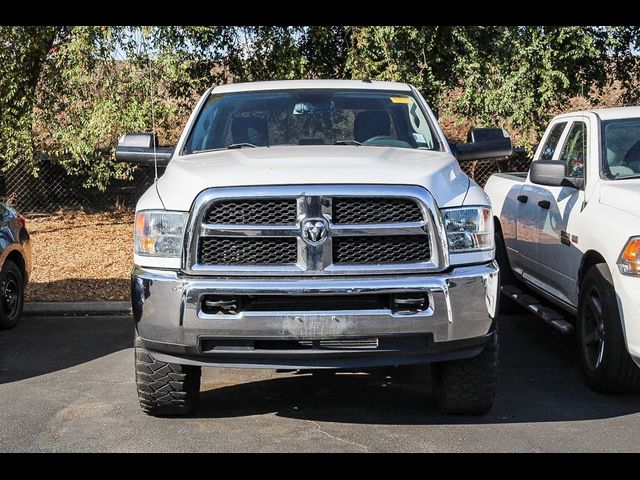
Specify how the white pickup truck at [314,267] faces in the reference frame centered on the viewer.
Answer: facing the viewer

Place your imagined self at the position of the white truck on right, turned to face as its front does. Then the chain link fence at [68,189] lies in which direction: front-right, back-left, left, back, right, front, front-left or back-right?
back

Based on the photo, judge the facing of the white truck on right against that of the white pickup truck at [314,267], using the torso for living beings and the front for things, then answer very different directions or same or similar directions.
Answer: same or similar directions

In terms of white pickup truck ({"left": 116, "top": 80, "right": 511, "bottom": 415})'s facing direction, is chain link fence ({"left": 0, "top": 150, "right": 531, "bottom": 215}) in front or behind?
behind

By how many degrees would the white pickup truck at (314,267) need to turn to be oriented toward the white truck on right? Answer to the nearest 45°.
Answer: approximately 135° to its left

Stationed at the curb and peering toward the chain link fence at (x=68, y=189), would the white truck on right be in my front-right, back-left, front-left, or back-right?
back-right

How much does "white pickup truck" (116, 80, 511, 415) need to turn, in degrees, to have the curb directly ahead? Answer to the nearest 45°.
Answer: approximately 135° to its right

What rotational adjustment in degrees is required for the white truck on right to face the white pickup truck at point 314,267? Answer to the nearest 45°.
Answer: approximately 90° to its right

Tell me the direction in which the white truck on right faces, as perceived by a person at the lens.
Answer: facing the viewer and to the right of the viewer

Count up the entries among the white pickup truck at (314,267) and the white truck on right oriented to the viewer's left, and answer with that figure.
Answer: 0
